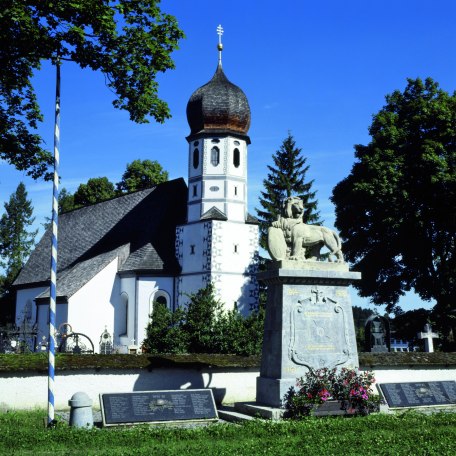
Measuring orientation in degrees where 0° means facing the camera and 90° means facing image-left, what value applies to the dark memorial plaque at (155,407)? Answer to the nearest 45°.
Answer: approximately 0°

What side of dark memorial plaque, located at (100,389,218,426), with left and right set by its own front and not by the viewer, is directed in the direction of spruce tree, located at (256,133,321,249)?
back

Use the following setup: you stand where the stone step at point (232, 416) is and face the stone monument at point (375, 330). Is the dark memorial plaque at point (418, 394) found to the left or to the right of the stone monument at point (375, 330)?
right

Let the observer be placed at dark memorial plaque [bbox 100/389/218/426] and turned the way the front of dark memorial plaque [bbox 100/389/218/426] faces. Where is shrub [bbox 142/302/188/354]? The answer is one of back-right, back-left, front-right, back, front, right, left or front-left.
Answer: back

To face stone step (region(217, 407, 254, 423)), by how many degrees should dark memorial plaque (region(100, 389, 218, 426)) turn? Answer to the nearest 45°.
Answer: approximately 135° to its left

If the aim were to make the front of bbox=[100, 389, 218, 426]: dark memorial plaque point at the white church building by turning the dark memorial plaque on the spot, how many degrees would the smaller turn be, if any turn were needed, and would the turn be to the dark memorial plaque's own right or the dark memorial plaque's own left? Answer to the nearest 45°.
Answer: approximately 180°

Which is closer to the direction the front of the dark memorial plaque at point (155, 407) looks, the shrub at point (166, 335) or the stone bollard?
the stone bollard

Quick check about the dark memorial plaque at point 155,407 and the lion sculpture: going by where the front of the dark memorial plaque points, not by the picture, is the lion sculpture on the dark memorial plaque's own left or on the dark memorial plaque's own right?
on the dark memorial plaque's own left

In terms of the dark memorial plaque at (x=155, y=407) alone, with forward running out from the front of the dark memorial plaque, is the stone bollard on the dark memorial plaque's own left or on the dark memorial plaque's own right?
on the dark memorial plaque's own right

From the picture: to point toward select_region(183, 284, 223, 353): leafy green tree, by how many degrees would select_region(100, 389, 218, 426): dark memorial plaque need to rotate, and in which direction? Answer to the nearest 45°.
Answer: approximately 180°
